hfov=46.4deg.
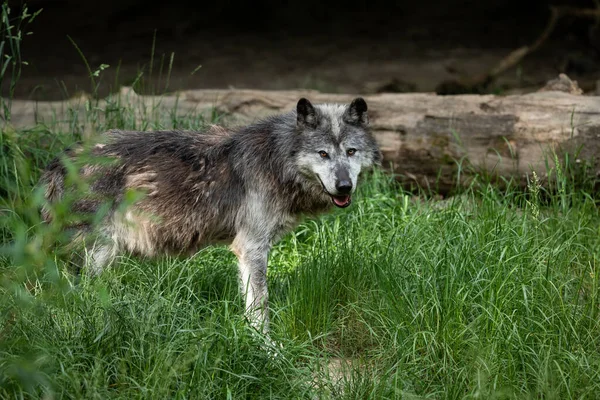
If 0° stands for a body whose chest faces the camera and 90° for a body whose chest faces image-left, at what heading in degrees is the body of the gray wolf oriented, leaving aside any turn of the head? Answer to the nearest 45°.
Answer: approximately 270°
